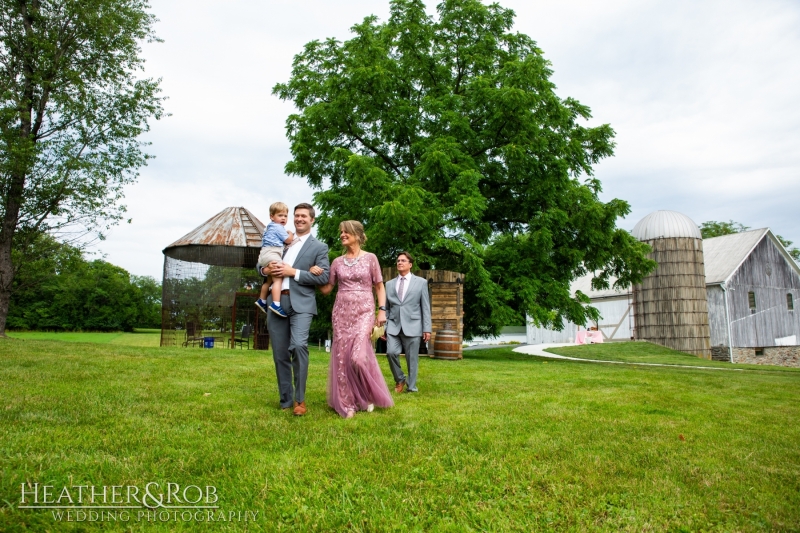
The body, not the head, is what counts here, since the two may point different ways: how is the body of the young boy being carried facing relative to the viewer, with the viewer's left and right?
facing the viewer and to the right of the viewer

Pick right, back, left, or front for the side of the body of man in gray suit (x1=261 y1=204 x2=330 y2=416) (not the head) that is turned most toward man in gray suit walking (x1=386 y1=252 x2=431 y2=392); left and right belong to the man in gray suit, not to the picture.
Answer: back

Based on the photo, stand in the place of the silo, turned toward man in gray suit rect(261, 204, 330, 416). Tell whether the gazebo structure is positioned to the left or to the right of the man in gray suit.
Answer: right

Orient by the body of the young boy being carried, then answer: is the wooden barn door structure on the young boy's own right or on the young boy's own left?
on the young boy's own left

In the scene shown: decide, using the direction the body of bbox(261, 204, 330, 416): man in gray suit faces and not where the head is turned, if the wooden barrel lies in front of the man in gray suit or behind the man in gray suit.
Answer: behind

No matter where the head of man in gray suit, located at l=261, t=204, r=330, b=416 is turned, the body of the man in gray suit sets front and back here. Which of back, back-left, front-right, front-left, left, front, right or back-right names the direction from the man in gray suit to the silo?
back

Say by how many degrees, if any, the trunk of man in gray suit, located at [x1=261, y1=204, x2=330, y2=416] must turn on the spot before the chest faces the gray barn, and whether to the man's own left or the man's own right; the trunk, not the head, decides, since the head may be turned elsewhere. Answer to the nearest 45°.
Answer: approximately 180°

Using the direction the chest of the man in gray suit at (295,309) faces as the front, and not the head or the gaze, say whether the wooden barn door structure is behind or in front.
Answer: behind

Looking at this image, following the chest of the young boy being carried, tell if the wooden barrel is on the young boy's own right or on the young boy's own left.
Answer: on the young boy's own left

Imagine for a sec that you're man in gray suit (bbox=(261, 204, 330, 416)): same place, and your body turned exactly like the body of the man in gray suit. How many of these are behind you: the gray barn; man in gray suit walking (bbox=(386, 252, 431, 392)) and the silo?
3

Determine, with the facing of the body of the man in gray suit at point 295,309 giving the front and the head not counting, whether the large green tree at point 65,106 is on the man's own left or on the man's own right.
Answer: on the man's own right

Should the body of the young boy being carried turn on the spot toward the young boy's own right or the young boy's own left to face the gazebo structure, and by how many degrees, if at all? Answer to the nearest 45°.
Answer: approximately 135° to the young boy's own left

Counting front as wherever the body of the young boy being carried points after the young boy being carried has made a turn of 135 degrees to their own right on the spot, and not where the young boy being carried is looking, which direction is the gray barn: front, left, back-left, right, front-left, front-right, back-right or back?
back-right

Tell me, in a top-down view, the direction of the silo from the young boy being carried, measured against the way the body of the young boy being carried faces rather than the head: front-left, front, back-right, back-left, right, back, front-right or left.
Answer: left
